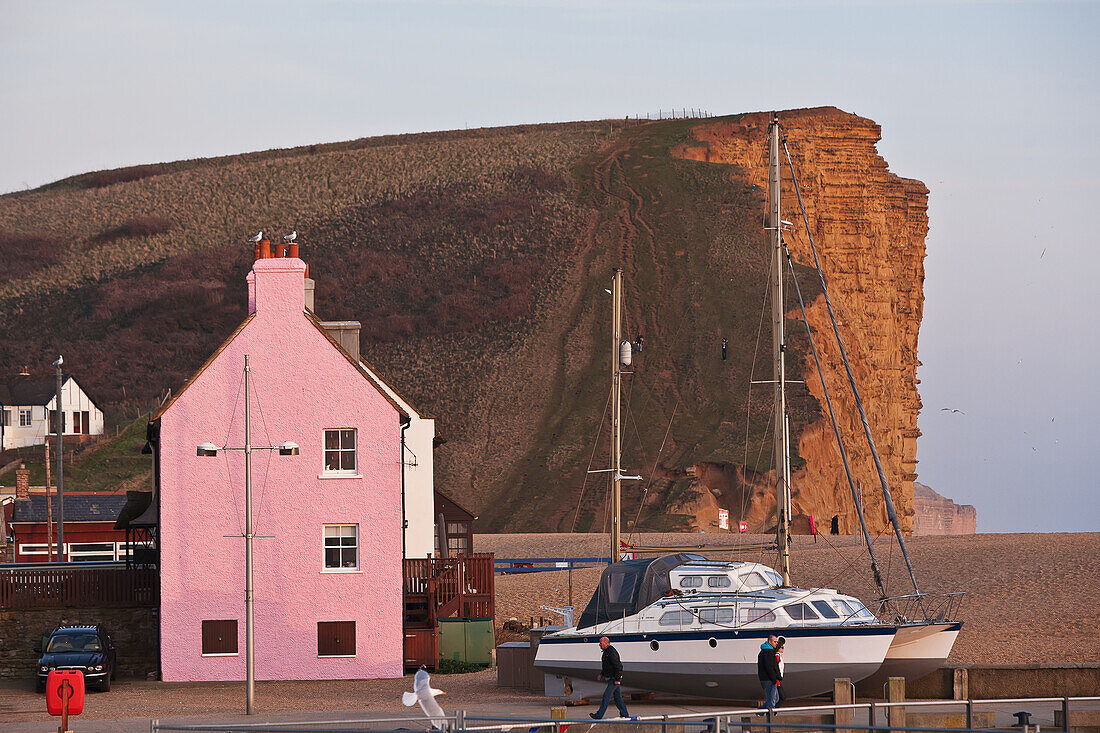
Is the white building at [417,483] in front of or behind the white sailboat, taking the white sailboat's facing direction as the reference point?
behind

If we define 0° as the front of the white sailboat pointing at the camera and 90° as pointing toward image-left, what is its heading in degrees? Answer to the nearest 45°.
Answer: approximately 315°

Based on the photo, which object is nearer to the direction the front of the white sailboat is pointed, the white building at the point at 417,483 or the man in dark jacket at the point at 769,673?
the man in dark jacket

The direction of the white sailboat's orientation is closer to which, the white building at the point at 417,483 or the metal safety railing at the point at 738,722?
the metal safety railing

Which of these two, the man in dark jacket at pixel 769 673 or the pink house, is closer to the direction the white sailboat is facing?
the man in dark jacket

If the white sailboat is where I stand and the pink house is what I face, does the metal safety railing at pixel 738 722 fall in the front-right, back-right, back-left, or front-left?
back-left

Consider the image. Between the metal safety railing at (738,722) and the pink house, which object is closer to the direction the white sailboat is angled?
the metal safety railing

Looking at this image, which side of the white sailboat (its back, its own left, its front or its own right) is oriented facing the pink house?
back
